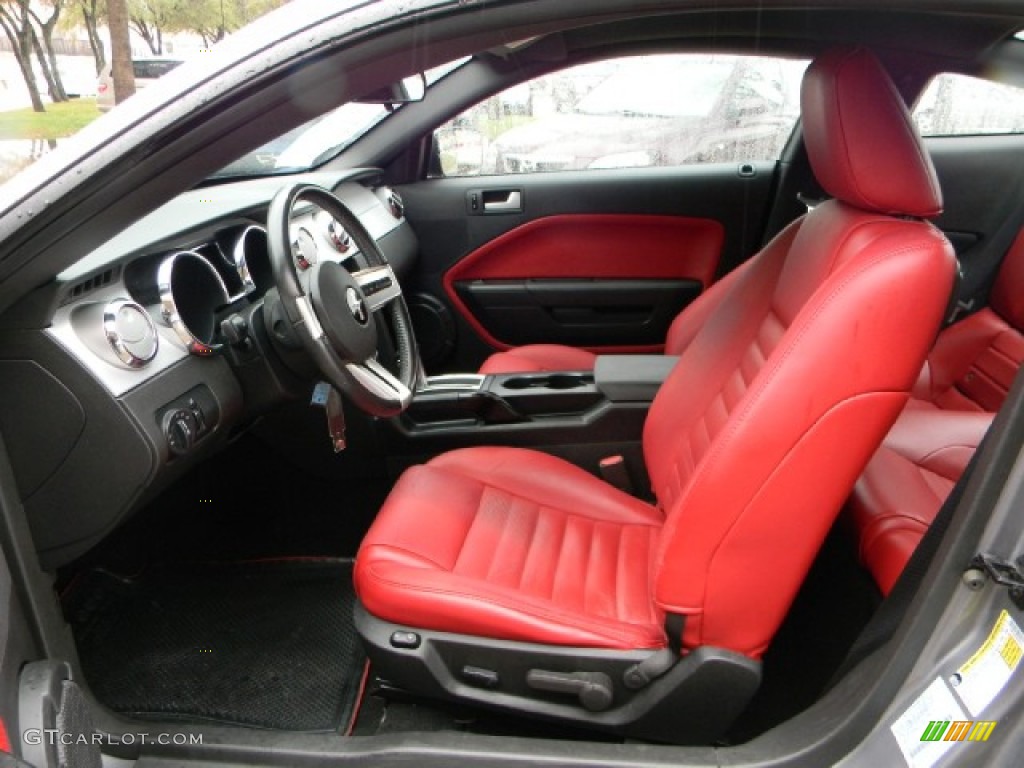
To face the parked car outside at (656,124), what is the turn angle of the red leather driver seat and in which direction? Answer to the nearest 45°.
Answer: approximately 90° to its right

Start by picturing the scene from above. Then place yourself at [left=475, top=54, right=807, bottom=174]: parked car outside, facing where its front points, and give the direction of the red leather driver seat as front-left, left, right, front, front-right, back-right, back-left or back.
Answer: front-left

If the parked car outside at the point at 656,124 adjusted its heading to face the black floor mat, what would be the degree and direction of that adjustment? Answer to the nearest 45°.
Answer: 0° — it already faces it

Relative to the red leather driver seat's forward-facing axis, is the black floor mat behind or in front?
in front

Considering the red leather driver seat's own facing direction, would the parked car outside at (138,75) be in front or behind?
in front

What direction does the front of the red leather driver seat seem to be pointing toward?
to the viewer's left
